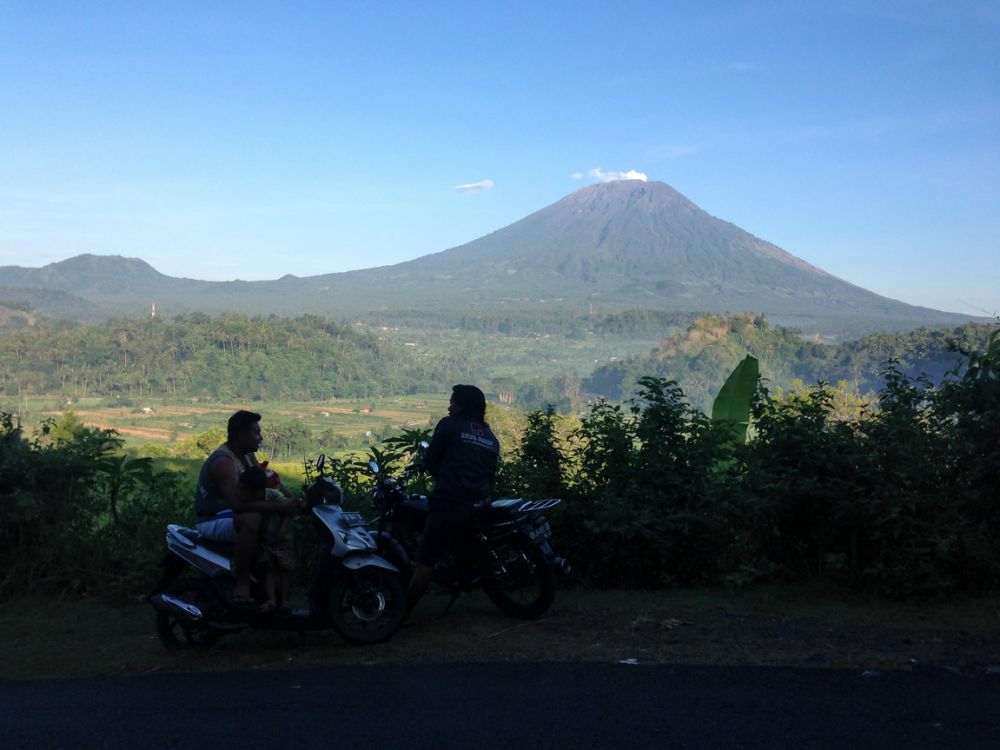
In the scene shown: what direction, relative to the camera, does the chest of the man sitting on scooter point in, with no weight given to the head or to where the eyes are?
to the viewer's right

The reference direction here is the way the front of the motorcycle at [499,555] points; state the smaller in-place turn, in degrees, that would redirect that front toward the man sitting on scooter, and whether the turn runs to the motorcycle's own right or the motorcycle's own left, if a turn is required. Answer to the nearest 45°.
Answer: approximately 45° to the motorcycle's own left

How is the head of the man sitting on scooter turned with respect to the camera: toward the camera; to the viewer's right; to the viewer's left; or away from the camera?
to the viewer's right

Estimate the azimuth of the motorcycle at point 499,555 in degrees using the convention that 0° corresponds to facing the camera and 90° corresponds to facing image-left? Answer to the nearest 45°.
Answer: approximately 135°

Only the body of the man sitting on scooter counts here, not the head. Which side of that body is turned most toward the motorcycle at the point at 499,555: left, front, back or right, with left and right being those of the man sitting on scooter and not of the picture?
front

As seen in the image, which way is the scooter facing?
to the viewer's right

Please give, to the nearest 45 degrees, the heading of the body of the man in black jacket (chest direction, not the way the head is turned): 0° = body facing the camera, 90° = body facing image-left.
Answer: approximately 135°

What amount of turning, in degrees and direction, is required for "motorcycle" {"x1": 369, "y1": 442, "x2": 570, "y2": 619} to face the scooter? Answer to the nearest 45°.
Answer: approximately 45° to its left

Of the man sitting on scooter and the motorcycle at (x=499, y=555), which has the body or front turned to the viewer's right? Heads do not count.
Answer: the man sitting on scooter

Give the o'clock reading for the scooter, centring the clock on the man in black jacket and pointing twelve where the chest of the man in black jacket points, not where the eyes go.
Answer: The scooter is roughly at 10 o'clock from the man in black jacket.

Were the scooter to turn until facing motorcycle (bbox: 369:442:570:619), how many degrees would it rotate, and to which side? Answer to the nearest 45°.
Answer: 0° — it already faces it

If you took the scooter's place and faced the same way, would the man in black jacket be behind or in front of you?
in front

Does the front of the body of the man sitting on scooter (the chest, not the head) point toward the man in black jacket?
yes
